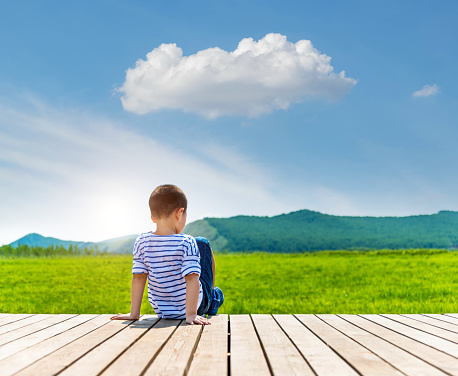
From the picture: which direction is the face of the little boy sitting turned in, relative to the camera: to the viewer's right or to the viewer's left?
to the viewer's right

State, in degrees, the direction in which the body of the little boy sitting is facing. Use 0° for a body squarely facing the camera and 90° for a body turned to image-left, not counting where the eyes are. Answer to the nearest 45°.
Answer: approximately 225°
